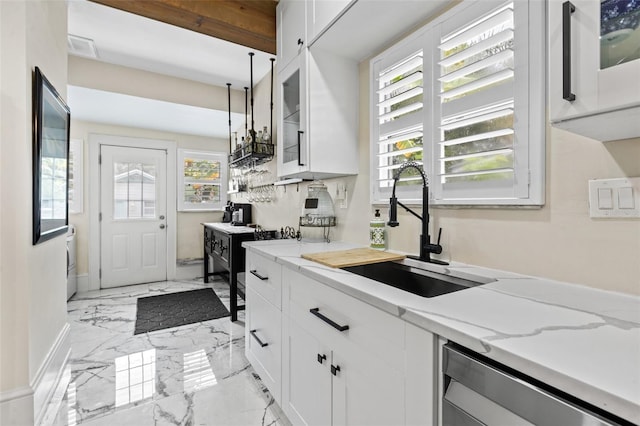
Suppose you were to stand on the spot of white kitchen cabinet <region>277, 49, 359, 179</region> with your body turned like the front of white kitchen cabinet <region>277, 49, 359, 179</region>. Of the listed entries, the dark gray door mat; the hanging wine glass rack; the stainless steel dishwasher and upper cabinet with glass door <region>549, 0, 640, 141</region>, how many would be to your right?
2

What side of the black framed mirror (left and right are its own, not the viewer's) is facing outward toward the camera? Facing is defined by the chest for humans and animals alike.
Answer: right

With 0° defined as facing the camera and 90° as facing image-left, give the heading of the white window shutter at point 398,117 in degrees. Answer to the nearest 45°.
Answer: approximately 45°

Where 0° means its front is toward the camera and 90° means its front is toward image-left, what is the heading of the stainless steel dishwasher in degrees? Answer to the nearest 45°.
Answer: approximately 45°

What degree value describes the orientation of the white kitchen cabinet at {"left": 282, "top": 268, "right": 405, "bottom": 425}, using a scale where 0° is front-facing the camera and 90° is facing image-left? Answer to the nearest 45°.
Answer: approximately 45°

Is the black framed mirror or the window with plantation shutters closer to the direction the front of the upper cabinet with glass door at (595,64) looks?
the black framed mirror

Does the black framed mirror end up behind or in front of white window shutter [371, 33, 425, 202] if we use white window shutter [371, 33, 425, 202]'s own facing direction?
in front

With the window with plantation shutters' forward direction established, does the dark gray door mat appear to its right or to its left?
on its right

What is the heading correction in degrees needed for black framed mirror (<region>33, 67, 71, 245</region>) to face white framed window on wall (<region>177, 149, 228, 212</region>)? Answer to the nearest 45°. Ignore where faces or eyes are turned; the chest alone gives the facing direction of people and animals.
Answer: approximately 45° to its left

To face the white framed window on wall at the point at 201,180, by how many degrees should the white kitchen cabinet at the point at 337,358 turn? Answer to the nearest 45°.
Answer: approximately 90° to its right
